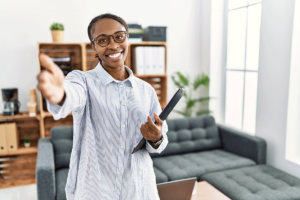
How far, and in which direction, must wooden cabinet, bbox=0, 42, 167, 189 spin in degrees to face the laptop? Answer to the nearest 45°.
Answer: approximately 45° to its left

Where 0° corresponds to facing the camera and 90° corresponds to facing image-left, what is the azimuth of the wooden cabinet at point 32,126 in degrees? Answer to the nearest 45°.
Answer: approximately 0°

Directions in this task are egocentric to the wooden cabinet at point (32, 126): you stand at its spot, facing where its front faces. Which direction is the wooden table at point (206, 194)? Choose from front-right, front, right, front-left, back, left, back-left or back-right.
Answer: front-left

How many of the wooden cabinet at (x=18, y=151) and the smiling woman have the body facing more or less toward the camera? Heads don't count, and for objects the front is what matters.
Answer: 2

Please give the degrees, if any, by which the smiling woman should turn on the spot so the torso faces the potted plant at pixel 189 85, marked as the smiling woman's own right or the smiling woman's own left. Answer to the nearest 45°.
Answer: approximately 135° to the smiling woman's own left

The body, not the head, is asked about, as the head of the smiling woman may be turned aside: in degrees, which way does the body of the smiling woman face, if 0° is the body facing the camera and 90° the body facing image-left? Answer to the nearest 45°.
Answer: approximately 0°

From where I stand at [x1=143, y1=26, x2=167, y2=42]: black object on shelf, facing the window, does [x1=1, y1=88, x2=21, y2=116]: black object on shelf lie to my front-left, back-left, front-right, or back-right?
back-right
